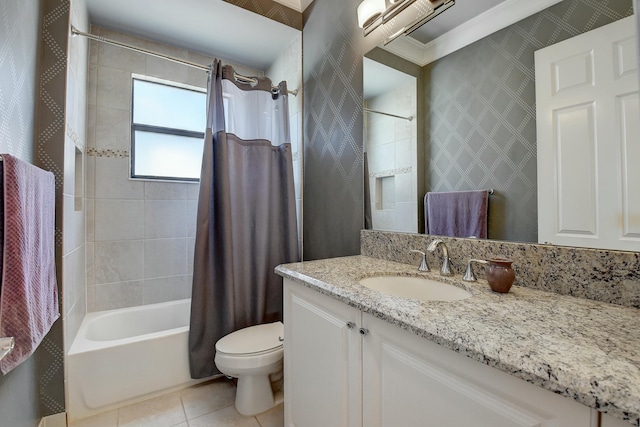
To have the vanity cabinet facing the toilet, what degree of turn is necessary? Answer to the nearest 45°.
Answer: approximately 90° to its right

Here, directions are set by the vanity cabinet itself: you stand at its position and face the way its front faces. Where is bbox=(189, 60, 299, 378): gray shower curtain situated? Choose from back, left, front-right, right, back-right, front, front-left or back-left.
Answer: right

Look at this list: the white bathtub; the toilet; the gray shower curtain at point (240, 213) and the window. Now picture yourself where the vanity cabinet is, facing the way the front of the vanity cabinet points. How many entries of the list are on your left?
0

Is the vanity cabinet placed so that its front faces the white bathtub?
no

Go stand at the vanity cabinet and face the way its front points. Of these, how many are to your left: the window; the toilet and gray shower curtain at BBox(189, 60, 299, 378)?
0

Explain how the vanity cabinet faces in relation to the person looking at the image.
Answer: facing the viewer and to the left of the viewer

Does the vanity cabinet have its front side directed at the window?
no

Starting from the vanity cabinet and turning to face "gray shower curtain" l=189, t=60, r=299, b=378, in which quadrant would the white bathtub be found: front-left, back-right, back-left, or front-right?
front-left

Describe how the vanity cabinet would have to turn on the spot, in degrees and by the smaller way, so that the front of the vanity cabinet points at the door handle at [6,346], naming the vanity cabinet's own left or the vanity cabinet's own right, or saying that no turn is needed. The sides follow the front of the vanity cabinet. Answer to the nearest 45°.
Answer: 0° — it already faces it
